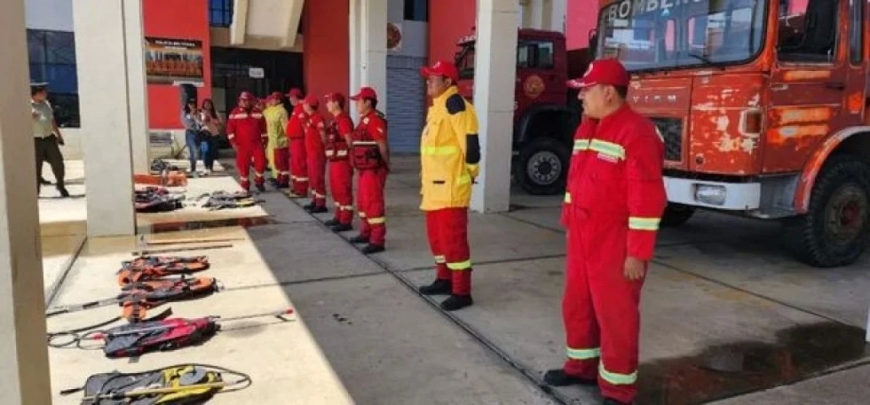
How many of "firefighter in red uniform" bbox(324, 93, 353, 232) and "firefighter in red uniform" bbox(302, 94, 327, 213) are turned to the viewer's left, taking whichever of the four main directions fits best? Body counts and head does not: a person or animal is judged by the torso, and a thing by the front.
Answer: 2

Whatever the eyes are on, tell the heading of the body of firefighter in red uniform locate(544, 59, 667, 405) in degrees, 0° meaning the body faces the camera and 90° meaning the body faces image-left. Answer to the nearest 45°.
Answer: approximately 45°

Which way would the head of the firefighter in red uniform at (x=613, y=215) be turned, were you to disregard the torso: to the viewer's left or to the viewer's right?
to the viewer's left

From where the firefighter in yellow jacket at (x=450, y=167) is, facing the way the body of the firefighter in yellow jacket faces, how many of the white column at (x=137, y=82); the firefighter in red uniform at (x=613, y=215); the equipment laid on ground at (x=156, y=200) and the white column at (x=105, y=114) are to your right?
3

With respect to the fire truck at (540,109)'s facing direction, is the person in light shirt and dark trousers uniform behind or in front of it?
in front

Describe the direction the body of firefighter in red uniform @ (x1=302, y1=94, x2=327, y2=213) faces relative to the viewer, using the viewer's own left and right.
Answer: facing to the left of the viewer

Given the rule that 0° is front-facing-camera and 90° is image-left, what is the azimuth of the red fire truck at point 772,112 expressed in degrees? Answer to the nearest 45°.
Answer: approximately 45°

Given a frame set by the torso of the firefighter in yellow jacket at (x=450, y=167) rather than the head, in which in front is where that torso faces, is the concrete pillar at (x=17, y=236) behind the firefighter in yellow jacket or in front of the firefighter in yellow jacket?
in front

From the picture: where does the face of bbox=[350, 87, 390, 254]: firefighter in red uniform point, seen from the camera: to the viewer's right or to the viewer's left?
to the viewer's left

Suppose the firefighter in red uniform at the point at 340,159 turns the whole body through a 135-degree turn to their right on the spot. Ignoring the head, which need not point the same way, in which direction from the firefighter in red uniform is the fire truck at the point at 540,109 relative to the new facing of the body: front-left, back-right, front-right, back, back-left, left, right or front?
front

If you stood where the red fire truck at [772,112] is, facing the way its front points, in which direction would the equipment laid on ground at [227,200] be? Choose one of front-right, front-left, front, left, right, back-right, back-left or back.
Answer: front-right

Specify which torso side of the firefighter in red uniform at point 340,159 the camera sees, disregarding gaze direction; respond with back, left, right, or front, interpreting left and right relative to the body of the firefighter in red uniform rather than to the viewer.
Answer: left

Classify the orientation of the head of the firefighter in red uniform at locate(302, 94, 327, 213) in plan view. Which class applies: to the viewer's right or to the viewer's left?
to the viewer's left
